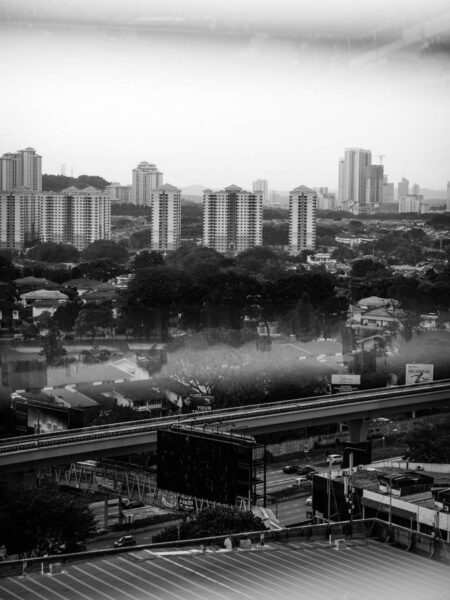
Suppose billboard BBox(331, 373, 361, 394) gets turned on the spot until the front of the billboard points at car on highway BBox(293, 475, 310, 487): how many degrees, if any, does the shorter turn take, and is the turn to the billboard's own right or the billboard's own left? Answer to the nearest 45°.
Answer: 0° — it already faces it

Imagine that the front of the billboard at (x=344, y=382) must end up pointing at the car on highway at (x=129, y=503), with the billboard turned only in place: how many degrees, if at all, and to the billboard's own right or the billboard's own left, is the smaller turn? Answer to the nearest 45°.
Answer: approximately 45° to the billboard's own right

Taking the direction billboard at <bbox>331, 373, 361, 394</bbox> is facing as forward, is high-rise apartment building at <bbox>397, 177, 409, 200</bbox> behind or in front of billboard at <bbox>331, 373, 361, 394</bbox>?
behind

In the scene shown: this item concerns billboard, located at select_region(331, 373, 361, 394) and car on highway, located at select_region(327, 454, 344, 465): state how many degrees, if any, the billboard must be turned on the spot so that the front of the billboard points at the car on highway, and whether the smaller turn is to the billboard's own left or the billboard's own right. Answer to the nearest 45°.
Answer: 0° — it already faces it

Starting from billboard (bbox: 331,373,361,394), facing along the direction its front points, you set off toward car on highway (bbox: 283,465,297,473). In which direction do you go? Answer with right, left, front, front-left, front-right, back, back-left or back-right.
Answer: front

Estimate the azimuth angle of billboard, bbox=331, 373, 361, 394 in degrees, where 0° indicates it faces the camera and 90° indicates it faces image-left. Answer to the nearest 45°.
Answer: approximately 0°

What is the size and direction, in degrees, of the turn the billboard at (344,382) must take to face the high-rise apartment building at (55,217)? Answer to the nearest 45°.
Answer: approximately 90° to its right

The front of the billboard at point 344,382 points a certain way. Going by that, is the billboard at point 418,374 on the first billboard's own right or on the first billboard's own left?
on the first billboard's own left

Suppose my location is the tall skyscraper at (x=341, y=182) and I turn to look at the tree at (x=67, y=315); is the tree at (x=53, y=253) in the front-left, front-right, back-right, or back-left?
front-right

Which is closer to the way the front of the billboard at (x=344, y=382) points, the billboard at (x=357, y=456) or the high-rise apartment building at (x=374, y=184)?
the billboard

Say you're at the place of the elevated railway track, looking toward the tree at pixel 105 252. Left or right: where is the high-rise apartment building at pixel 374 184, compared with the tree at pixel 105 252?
right

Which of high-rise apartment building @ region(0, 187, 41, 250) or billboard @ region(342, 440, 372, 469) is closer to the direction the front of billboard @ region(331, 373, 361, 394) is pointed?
the billboard

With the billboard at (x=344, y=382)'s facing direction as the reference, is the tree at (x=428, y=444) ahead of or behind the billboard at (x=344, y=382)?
ahead

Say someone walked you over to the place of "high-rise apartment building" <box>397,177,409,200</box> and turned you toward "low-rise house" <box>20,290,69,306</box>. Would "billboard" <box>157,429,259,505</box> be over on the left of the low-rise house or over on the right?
left

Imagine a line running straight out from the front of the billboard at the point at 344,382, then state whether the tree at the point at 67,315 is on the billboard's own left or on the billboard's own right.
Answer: on the billboard's own right

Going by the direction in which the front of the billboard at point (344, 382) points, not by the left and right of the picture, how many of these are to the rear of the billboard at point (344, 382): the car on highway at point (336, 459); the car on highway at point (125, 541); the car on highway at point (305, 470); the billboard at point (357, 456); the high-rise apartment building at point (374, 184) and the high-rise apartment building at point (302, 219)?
2
